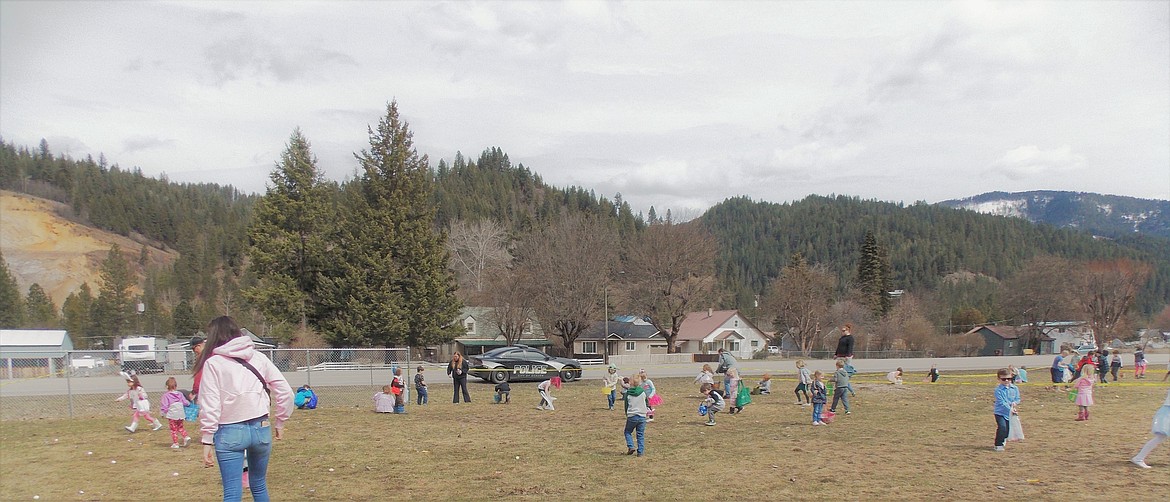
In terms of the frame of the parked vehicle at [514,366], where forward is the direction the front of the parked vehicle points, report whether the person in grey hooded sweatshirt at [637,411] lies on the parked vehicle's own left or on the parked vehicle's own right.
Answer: on the parked vehicle's own right

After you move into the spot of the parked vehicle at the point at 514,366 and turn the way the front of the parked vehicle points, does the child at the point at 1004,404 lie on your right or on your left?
on your right

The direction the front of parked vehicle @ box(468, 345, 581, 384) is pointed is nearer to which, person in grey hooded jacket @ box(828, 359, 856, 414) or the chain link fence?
the person in grey hooded jacket

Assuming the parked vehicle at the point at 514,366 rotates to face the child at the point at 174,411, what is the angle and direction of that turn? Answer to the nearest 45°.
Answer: approximately 90° to its right

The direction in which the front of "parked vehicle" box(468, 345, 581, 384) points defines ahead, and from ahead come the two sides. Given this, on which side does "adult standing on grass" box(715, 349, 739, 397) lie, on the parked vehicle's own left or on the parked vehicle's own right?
on the parked vehicle's own right
